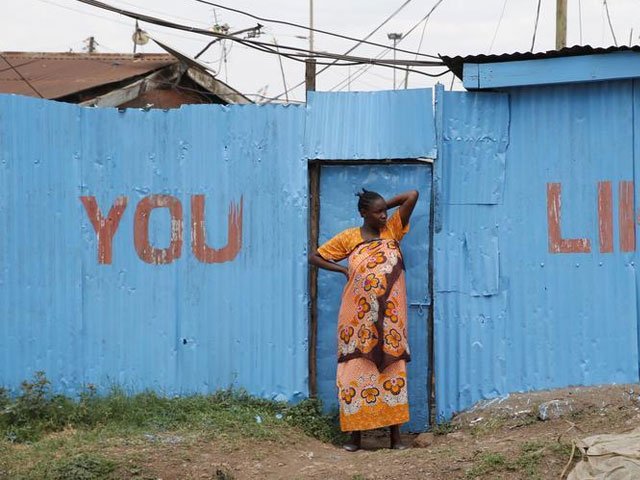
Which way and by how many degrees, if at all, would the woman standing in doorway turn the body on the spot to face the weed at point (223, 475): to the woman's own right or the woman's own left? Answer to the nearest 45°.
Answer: approximately 45° to the woman's own right

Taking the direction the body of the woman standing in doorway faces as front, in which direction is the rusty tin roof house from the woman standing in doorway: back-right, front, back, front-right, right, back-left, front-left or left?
back-right

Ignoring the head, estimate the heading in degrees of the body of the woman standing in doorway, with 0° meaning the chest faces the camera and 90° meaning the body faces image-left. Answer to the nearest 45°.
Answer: approximately 0°

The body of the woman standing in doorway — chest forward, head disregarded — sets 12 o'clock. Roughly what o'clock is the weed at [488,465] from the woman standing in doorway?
The weed is roughly at 11 o'clock from the woman standing in doorway.

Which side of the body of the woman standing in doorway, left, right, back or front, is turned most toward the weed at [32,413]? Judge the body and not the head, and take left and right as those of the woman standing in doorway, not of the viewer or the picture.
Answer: right

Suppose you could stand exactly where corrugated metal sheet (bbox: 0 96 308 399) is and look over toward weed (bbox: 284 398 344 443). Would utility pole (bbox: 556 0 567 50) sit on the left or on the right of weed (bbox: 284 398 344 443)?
left

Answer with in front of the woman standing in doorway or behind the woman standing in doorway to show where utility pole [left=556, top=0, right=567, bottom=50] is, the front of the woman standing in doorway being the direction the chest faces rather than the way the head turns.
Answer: behind

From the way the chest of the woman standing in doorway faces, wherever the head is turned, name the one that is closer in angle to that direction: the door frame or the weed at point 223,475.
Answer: the weed

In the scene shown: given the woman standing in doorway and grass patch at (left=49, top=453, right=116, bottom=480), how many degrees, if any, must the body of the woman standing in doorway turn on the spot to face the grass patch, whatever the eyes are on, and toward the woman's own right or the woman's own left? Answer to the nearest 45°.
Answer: approximately 45° to the woman's own right
